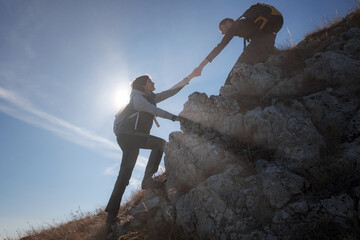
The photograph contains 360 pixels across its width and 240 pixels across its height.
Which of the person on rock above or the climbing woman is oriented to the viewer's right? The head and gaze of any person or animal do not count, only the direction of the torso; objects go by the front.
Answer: the climbing woman

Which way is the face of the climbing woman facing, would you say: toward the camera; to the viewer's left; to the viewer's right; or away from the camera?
to the viewer's right

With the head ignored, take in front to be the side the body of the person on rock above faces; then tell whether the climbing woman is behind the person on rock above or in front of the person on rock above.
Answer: in front

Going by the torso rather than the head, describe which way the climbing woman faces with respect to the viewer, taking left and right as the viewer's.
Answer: facing to the right of the viewer

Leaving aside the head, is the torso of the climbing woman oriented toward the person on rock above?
yes

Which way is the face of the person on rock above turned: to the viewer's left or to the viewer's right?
to the viewer's left

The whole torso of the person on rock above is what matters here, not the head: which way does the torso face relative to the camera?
to the viewer's left

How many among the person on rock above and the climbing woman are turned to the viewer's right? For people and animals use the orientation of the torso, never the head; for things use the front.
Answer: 1
